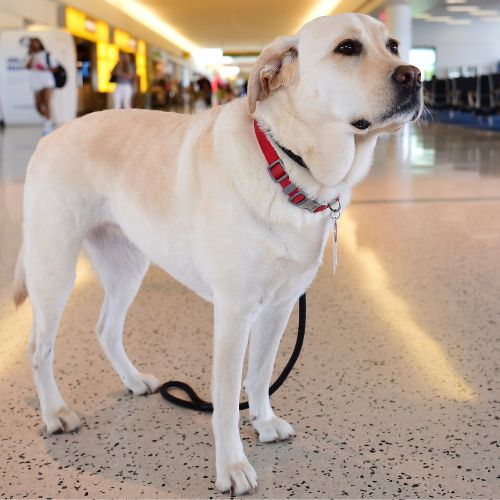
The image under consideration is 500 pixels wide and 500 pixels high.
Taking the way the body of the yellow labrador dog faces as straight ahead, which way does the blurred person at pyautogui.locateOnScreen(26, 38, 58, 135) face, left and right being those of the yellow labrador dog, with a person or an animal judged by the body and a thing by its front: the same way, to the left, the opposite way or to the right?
to the right

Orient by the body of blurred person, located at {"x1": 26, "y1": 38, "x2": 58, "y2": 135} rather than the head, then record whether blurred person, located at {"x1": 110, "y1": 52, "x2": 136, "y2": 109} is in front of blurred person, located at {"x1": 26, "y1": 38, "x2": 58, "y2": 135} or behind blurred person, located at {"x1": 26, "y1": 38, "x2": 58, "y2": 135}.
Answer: behind

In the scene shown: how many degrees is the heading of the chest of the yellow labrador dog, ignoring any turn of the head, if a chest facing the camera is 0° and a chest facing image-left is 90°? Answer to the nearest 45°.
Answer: approximately 315°

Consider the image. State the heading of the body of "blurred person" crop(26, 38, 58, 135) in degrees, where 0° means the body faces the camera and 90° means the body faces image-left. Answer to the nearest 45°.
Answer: approximately 45°

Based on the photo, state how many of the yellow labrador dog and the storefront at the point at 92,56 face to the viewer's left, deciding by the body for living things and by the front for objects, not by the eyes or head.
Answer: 0

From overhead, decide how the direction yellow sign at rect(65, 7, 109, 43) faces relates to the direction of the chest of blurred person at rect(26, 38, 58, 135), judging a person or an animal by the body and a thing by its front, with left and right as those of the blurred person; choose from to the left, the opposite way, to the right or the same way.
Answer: to the left

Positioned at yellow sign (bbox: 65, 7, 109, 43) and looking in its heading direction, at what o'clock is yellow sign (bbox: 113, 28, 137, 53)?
yellow sign (bbox: 113, 28, 137, 53) is roughly at 8 o'clock from yellow sign (bbox: 65, 7, 109, 43).

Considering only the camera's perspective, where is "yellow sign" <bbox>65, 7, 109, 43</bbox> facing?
facing the viewer and to the right of the viewer

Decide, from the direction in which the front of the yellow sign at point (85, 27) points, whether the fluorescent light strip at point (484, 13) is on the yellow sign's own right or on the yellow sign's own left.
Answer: on the yellow sign's own left

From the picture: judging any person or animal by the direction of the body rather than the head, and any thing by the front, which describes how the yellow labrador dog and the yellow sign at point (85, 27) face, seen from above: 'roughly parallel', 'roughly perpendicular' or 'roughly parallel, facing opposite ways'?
roughly parallel

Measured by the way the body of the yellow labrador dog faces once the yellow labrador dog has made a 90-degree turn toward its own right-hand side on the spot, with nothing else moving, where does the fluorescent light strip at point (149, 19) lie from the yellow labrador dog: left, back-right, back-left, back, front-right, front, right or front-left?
back-right

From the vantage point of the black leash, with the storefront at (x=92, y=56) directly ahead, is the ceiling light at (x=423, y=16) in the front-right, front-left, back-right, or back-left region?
front-right

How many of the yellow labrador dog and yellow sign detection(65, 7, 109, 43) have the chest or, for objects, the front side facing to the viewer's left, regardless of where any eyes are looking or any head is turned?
0

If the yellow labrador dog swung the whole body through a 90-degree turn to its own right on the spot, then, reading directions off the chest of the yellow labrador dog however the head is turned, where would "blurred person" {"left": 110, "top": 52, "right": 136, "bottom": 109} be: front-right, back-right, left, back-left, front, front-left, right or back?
back-right
